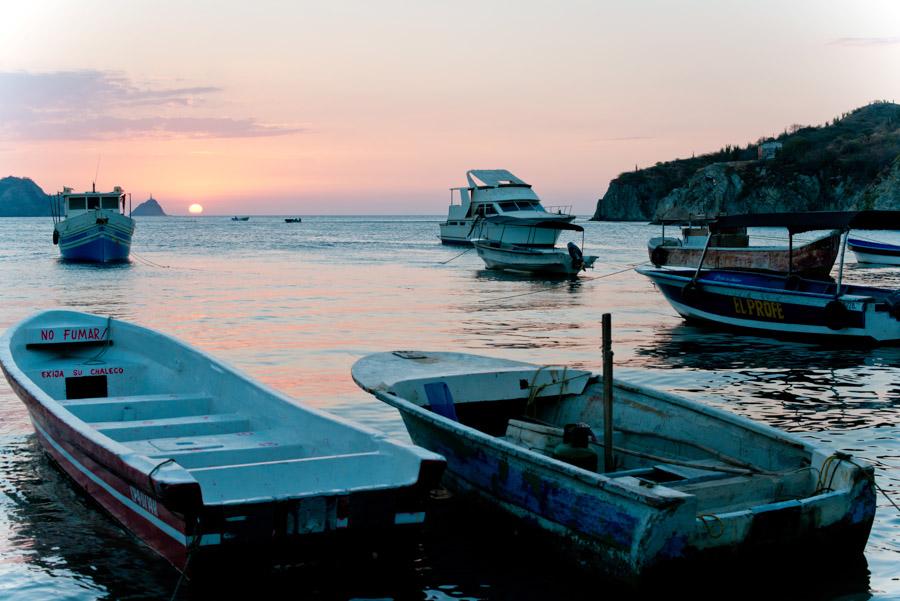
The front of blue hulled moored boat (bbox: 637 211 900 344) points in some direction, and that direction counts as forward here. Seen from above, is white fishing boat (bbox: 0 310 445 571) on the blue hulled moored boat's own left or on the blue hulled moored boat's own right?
on the blue hulled moored boat's own left

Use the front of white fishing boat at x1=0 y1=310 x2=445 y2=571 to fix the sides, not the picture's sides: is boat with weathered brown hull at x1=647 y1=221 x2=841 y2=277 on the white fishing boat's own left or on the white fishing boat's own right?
on the white fishing boat's own right

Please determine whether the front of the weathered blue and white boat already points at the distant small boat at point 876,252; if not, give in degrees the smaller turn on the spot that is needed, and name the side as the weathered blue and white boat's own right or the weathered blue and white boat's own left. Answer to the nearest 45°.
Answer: approximately 45° to the weathered blue and white boat's own right

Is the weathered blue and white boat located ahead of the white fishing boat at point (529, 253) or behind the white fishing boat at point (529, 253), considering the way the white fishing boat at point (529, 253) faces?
behind

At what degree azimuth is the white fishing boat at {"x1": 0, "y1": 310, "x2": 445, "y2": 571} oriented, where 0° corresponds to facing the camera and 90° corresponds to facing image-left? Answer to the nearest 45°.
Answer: approximately 135°

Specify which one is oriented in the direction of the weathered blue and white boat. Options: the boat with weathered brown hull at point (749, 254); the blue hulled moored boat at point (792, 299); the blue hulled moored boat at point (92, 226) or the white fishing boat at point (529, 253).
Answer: the blue hulled moored boat at point (92, 226)

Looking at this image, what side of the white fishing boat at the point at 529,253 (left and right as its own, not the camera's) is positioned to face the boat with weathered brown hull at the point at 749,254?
back

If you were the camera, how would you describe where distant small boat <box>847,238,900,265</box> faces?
facing to the left of the viewer

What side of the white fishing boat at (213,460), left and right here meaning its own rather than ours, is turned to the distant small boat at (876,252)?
right

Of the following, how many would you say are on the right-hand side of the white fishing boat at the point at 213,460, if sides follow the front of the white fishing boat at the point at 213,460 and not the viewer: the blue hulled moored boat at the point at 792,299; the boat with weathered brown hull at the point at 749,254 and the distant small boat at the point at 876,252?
3

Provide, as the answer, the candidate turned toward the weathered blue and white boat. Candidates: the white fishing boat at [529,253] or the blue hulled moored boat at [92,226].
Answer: the blue hulled moored boat
